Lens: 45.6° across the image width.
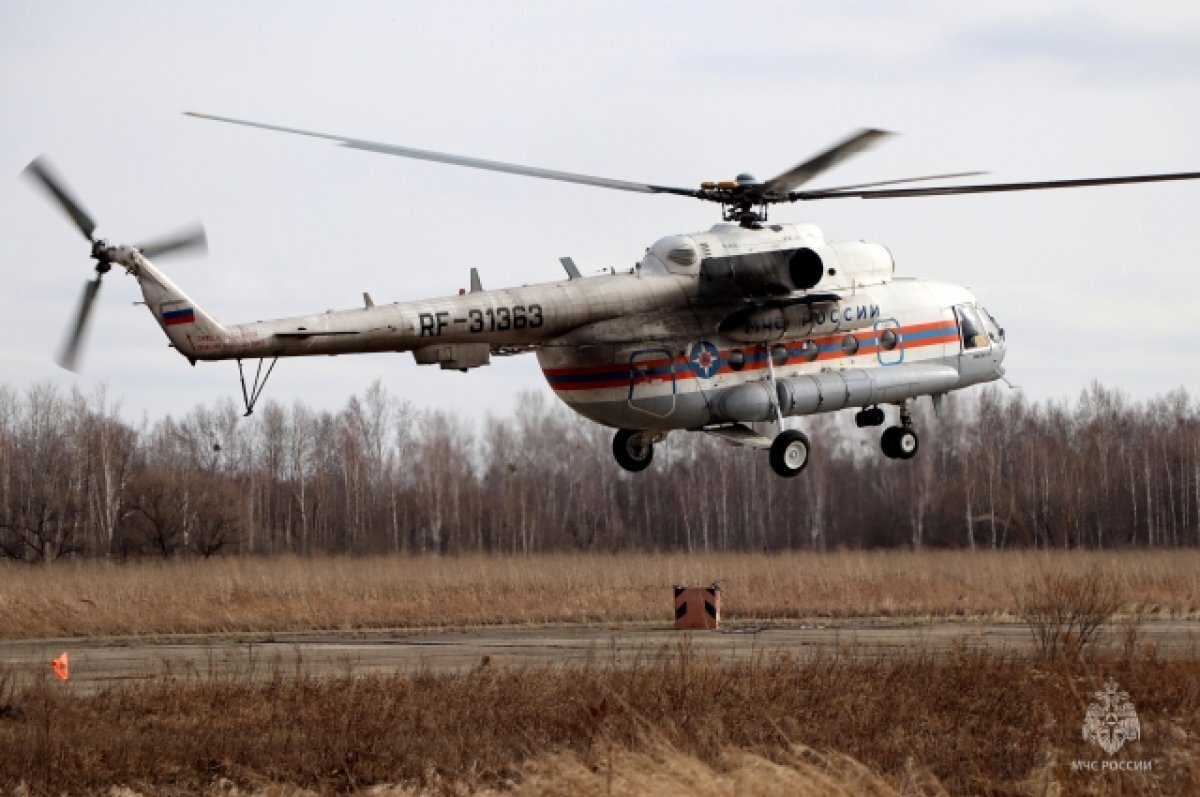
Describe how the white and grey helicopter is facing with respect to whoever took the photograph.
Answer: facing away from the viewer and to the right of the viewer
